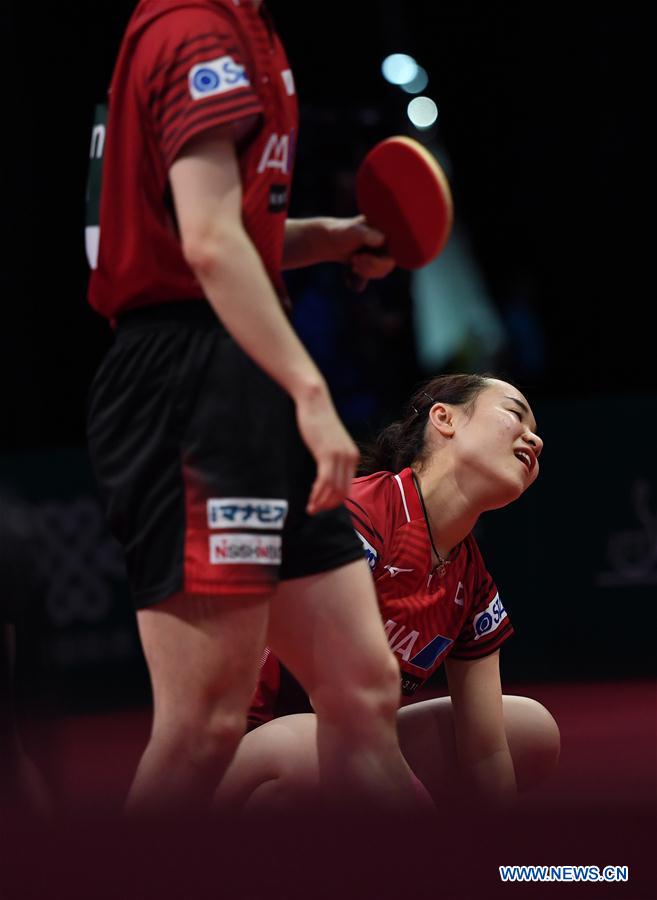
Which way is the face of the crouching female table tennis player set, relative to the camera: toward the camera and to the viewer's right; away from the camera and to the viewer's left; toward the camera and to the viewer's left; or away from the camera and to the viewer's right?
toward the camera and to the viewer's right

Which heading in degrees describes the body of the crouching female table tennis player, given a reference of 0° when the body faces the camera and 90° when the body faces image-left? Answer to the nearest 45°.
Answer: approximately 315°

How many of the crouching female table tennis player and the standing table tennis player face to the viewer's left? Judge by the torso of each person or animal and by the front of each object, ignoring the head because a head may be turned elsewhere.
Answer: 0

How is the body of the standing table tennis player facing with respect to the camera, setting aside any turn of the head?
to the viewer's right

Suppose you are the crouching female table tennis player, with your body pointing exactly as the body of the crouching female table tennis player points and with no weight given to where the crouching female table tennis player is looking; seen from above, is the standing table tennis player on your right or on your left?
on your right

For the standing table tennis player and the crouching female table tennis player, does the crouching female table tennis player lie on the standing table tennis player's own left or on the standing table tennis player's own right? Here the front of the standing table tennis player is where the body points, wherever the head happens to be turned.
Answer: on the standing table tennis player's own left
